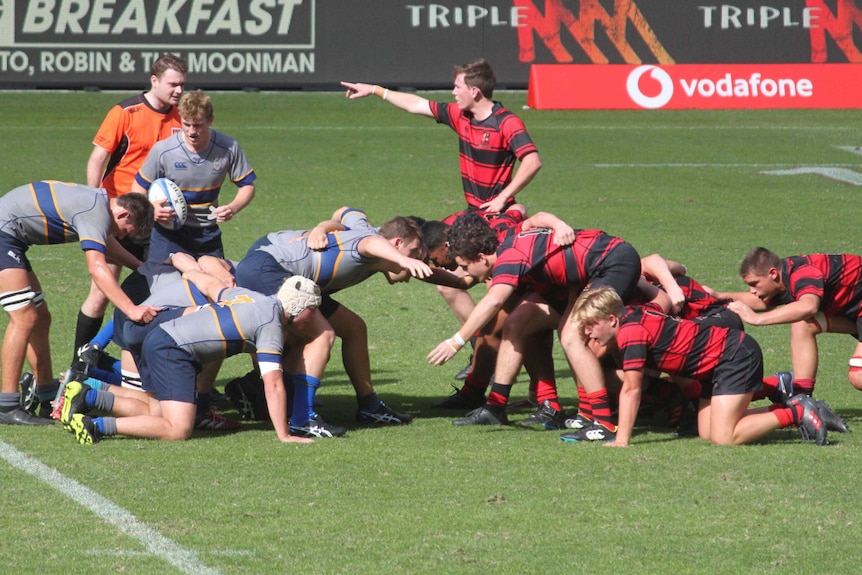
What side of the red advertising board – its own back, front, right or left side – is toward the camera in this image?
front

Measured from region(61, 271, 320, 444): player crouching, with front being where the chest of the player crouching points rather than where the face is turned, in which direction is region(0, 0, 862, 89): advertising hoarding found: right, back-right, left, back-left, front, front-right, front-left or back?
left

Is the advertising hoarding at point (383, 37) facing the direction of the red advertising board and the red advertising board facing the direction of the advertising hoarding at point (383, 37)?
no

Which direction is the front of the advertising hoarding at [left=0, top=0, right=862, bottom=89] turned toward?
toward the camera

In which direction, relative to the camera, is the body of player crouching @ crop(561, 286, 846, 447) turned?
to the viewer's left

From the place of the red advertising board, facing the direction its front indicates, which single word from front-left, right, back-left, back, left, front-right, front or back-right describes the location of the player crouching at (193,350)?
front

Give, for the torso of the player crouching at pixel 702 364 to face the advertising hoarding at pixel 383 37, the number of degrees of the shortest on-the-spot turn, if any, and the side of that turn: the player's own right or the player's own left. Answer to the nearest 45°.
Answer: approximately 90° to the player's own right

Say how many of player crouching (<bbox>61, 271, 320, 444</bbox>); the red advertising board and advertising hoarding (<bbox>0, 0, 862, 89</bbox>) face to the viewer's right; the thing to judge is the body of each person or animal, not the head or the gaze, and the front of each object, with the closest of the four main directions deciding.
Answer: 1

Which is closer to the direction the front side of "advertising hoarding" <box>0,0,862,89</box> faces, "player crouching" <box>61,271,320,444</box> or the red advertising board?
the player crouching

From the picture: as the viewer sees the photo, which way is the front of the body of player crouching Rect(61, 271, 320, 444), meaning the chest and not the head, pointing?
to the viewer's right

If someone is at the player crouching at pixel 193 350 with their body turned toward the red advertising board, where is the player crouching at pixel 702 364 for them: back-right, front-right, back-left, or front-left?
front-right

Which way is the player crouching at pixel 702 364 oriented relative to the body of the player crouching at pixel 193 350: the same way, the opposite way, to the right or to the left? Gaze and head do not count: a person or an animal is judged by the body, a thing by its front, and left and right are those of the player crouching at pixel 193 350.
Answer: the opposite way

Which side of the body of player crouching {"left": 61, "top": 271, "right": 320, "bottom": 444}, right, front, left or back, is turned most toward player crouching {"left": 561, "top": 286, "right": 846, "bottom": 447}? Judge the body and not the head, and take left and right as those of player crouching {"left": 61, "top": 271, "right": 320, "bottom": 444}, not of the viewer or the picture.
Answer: front

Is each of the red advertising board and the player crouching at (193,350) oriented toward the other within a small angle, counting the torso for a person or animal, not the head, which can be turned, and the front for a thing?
no

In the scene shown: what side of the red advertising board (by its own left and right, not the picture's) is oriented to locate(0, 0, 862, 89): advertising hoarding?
right

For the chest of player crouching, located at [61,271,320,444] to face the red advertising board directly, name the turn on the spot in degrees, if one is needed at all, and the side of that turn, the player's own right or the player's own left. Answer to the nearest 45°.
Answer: approximately 45° to the player's own left

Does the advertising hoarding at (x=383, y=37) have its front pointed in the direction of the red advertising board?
no

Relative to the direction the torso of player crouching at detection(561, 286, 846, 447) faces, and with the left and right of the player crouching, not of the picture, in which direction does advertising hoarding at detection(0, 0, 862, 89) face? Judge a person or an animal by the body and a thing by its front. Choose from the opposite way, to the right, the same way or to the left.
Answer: to the left
